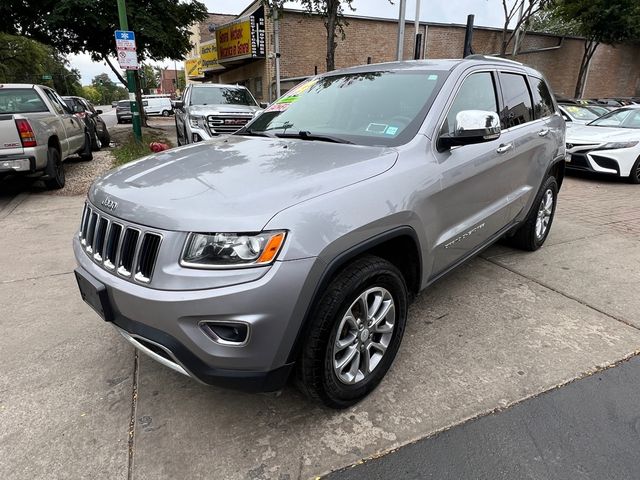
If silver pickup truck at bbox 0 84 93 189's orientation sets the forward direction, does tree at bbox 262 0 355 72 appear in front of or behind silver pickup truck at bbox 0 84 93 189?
in front

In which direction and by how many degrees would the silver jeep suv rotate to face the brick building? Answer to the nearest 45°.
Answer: approximately 135° to its right

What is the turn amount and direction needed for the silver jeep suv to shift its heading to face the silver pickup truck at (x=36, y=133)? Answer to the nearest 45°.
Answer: approximately 90° to its right

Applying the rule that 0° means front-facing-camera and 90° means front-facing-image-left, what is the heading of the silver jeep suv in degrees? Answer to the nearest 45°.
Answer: approximately 45°

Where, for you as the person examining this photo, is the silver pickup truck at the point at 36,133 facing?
facing away from the viewer and to the right of the viewer

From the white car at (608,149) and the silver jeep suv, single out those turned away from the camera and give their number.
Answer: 0

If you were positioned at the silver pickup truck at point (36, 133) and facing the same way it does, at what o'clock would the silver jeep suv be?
The silver jeep suv is roughly at 4 o'clock from the silver pickup truck.

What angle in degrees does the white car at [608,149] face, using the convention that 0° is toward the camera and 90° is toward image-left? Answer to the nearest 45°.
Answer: approximately 45°

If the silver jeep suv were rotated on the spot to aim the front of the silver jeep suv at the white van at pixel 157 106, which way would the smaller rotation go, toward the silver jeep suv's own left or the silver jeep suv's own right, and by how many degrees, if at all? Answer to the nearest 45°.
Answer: approximately 135° to the silver jeep suv's own right

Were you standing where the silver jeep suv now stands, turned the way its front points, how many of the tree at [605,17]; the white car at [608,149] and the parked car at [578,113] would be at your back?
3

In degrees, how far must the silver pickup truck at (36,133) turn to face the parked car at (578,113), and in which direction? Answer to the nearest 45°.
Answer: approximately 45° to its right

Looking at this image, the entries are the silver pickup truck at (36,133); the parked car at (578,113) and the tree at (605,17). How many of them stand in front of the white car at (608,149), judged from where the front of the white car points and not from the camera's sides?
1

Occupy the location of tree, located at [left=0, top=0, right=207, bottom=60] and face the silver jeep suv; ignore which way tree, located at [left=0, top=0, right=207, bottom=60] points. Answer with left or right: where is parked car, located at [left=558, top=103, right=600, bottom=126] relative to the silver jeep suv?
left

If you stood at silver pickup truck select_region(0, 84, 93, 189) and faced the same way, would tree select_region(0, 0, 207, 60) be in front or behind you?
in front

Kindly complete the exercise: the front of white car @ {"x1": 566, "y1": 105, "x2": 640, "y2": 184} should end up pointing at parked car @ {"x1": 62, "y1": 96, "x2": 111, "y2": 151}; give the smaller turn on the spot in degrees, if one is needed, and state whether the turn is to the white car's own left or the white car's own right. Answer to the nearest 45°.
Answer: approximately 45° to the white car's own right
